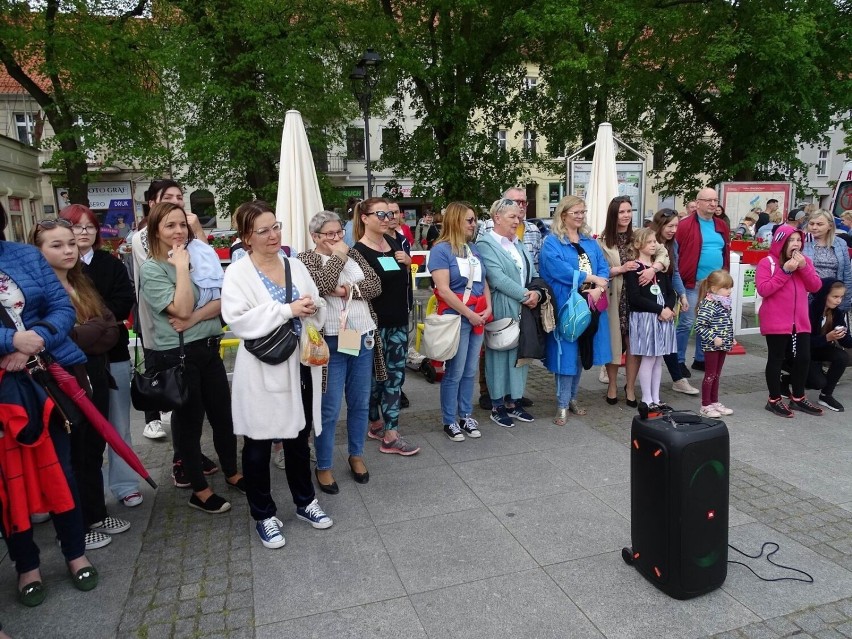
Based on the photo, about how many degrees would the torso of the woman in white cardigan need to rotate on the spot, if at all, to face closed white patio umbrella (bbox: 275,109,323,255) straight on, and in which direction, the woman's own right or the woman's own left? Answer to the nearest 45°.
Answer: approximately 135° to the woman's own left

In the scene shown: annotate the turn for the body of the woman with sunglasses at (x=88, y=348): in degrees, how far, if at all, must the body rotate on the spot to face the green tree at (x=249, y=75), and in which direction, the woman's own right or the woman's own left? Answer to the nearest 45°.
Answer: approximately 135° to the woman's own left

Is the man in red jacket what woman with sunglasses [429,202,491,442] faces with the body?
no

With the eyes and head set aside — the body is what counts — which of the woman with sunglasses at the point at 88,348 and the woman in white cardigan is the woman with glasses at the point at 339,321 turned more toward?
the woman in white cardigan

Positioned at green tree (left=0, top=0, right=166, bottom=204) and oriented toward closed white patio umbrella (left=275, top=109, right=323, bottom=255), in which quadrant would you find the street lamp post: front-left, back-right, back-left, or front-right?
front-left

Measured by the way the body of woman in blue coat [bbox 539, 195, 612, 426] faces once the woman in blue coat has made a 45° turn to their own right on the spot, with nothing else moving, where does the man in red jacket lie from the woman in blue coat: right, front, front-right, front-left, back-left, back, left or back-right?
back-left

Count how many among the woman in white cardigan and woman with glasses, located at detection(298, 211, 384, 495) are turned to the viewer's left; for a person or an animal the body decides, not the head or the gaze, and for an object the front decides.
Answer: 0

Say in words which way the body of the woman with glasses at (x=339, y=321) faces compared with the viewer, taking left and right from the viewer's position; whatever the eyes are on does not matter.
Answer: facing the viewer and to the right of the viewer

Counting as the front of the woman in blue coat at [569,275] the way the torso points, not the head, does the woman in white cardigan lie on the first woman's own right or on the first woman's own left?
on the first woman's own right

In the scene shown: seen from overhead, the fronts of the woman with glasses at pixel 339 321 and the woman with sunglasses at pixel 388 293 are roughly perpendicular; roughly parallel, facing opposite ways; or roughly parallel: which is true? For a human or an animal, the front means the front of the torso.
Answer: roughly parallel

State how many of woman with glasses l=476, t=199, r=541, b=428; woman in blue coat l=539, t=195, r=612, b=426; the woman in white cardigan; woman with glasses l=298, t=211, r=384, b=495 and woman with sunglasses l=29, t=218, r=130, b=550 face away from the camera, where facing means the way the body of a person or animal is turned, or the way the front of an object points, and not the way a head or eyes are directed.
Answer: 0

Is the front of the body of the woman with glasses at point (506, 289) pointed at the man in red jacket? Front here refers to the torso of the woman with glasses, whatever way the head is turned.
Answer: no

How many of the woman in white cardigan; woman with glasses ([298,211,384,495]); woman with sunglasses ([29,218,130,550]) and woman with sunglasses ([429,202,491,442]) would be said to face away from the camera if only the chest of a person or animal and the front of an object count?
0

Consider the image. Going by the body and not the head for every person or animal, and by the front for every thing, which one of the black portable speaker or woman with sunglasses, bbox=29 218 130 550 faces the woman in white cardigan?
the woman with sunglasses

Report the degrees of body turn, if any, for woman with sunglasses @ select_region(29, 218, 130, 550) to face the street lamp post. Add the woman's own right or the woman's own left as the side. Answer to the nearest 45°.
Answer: approximately 90° to the woman's own left

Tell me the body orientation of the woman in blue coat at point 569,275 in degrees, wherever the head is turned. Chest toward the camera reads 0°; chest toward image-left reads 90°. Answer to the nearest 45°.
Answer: approximately 315°

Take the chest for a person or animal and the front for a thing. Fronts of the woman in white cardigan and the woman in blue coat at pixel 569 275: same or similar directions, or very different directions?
same or similar directions

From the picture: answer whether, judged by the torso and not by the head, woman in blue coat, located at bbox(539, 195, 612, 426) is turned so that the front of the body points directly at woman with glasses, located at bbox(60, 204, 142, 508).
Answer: no
